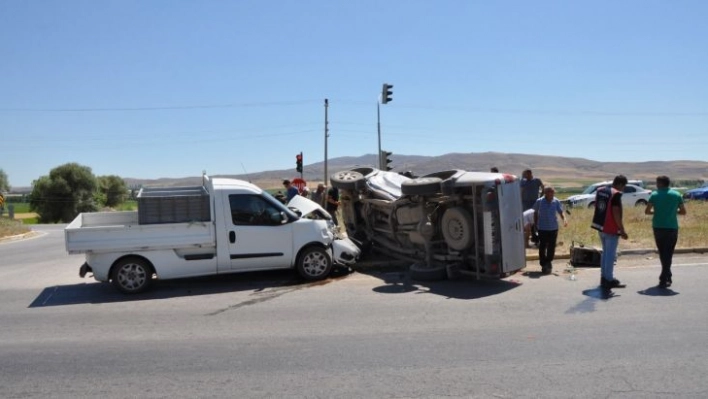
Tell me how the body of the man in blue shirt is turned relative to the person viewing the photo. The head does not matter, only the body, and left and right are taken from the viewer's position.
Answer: facing the viewer

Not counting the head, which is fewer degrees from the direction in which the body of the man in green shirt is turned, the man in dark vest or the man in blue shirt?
the man in blue shirt

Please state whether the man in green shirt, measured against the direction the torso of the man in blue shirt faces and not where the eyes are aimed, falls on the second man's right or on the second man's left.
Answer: on the second man's left

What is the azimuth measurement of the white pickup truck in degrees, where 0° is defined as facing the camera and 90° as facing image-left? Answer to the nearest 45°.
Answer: approximately 270°

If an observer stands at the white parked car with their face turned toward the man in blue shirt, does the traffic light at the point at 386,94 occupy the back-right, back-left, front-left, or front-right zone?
front-right

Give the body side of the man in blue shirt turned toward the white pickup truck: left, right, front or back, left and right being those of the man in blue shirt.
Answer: right

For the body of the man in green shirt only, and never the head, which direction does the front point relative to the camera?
away from the camera

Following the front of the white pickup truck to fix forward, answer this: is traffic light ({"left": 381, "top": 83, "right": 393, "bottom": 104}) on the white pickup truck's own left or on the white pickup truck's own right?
on the white pickup truck's own left

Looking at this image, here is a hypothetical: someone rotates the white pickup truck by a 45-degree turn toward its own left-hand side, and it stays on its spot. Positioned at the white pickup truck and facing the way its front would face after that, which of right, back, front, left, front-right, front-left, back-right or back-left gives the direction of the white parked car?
front

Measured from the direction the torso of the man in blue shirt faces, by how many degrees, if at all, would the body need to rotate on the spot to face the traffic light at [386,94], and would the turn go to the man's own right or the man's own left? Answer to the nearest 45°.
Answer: approximately 135° to the man's own right

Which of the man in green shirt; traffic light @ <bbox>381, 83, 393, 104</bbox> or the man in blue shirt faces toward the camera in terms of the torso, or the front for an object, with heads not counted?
the man in blue shirt
